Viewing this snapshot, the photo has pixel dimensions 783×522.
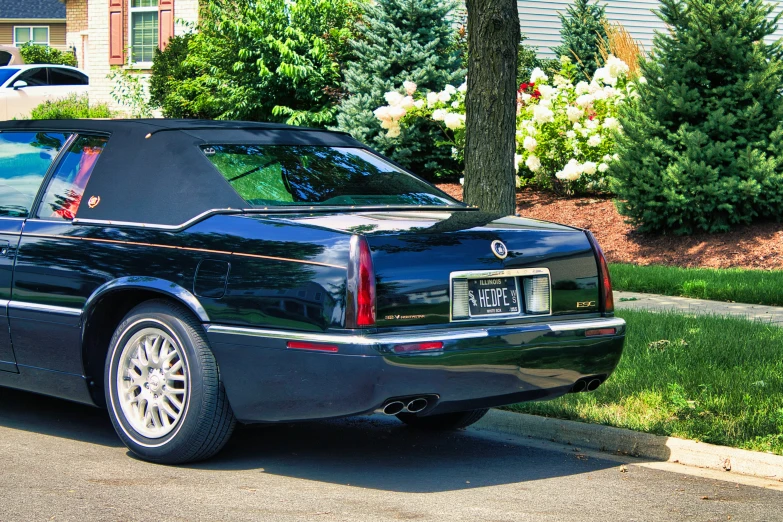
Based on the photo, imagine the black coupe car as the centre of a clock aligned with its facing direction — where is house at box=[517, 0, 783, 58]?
The house is roughly at 2 o'clock from the black coupe car.

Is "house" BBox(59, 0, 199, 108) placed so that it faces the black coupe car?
yes

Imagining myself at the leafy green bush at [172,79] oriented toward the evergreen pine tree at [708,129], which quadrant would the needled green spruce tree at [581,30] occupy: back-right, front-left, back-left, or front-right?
front-left

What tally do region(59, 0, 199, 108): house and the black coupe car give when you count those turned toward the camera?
1

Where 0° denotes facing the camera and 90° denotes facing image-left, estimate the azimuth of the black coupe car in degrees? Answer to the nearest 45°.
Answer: approximately 135°

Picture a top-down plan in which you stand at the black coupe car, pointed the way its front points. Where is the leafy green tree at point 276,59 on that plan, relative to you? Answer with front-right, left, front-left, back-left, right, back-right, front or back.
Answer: front-right

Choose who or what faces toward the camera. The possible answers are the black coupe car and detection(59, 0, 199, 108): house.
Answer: the house

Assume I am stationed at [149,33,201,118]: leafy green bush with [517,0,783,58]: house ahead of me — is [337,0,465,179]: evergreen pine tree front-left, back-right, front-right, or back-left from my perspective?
front-right

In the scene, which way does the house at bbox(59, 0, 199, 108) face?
toward the camera

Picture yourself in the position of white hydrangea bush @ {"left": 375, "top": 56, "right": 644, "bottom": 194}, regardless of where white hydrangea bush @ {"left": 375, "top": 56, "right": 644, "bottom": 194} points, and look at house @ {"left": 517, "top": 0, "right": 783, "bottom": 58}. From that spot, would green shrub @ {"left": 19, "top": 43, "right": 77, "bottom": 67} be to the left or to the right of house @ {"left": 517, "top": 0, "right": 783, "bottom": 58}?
left

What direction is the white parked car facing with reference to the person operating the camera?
facing the viewer and to the left of the viewer
